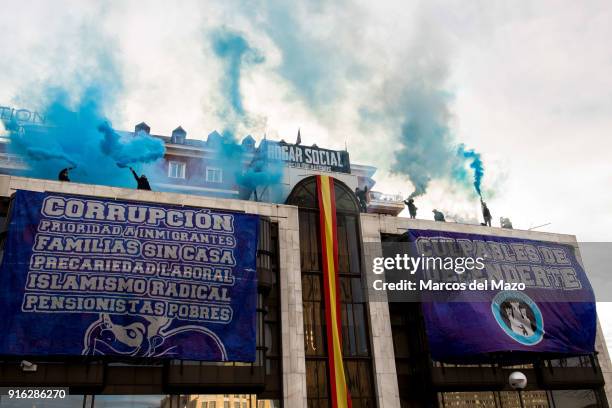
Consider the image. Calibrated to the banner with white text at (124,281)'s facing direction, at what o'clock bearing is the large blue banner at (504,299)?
The large blue banner is roughly at 9 o'clock from the banner with white text.

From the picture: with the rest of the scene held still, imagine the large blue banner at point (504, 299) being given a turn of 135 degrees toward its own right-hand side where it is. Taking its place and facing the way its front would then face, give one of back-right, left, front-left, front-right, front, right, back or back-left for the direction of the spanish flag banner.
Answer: left

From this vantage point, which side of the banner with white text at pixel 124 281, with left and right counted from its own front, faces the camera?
front

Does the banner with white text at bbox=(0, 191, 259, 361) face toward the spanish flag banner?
no

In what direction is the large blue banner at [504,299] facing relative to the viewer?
toward the camera

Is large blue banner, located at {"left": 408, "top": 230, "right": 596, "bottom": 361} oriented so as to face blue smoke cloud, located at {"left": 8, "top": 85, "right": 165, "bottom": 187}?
no

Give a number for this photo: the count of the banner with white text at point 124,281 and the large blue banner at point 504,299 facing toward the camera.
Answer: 2

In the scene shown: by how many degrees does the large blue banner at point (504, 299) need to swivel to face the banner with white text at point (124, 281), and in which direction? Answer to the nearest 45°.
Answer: approximately 45° to its right
